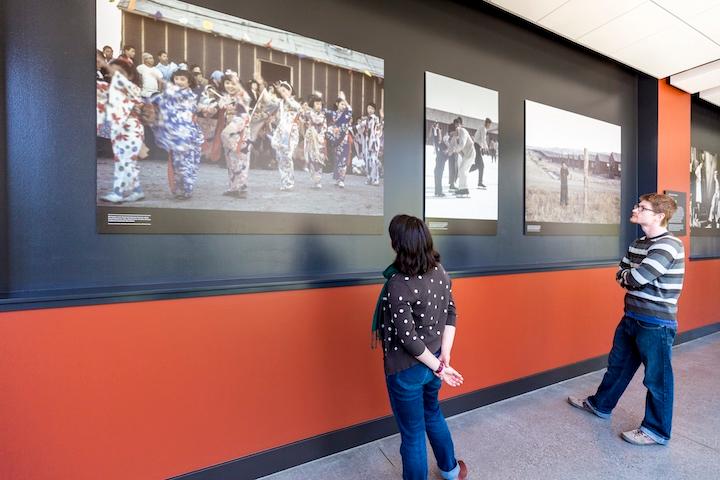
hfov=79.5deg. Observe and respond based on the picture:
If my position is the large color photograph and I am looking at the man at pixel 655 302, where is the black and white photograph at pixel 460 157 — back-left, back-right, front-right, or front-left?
front-left

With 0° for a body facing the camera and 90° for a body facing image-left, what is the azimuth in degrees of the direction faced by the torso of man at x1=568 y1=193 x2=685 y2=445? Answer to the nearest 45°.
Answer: approximately 90°

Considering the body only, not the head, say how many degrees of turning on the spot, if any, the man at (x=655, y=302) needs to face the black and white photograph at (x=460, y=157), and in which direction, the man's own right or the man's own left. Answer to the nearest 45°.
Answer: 0° — they already face it

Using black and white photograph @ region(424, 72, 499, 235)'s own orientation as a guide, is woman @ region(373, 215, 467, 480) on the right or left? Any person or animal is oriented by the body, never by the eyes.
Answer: on its right

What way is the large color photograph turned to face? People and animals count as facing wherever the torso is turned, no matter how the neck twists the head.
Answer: toward the camera

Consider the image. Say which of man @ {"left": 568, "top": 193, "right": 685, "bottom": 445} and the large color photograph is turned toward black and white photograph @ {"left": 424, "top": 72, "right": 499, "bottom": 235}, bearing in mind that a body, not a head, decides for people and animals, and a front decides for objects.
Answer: the man

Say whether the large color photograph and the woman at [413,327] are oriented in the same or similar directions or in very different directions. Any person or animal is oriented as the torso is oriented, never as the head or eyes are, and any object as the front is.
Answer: very different directions

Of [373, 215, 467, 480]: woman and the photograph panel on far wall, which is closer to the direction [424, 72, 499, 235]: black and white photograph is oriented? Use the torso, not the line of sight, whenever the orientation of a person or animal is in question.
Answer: the woman

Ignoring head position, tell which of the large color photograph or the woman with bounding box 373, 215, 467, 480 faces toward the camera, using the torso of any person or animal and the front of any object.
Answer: the large color photograph

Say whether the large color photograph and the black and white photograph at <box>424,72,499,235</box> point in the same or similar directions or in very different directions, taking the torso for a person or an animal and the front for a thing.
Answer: same or similar directions

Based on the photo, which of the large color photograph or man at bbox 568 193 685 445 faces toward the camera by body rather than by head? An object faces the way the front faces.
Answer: the large color photograph

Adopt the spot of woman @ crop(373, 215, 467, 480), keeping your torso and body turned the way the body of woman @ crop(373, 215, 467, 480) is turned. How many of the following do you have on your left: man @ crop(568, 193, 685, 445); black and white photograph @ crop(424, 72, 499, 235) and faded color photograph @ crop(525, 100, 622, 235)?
0

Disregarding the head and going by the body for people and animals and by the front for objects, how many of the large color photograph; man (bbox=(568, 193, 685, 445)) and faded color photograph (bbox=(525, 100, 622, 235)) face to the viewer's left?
1

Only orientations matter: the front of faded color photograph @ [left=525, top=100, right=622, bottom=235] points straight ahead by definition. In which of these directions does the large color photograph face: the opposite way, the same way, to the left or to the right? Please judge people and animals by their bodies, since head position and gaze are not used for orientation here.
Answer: the same way

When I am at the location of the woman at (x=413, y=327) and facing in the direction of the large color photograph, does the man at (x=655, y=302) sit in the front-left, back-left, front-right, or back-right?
back-right

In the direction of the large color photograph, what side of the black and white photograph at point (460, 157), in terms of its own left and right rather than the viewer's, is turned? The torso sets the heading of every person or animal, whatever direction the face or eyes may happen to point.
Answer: right

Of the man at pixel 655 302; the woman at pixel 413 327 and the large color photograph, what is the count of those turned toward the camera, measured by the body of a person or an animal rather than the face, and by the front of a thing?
1

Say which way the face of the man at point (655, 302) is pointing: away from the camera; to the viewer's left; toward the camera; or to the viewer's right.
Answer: to the viewer's left
